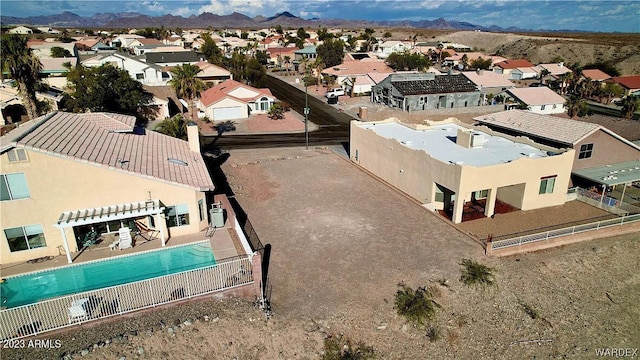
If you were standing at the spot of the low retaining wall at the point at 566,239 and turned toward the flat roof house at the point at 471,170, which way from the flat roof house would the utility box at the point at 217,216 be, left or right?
left

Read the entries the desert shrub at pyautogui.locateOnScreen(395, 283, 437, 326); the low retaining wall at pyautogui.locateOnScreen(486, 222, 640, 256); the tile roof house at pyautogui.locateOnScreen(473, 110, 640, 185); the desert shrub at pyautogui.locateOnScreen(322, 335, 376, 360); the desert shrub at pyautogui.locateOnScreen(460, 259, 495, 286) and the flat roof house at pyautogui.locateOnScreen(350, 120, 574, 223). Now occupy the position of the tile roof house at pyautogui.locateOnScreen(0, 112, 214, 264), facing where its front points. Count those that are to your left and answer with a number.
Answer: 0

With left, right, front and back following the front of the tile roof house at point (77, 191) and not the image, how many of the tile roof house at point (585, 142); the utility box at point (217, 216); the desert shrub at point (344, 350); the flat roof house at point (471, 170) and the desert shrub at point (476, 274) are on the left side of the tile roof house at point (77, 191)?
0

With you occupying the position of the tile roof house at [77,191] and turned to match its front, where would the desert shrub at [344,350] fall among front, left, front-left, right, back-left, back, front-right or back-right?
back-right

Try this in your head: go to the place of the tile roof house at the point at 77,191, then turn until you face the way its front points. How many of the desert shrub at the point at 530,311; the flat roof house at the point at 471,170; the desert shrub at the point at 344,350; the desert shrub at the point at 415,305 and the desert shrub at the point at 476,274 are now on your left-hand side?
0

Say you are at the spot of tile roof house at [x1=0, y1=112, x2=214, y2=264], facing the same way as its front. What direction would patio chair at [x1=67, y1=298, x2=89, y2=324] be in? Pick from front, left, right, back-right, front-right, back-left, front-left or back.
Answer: back

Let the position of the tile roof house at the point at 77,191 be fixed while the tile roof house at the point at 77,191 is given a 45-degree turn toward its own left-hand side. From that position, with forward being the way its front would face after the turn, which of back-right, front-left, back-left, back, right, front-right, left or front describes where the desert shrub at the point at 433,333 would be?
back

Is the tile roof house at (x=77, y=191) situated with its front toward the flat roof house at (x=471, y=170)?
no

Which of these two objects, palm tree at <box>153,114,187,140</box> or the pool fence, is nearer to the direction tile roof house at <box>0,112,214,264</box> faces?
the palm tree

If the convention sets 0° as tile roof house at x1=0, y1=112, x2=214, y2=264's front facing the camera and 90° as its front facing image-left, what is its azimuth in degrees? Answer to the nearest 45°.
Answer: approximately 180°

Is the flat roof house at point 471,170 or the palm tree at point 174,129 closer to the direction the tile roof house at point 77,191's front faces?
the palm tree

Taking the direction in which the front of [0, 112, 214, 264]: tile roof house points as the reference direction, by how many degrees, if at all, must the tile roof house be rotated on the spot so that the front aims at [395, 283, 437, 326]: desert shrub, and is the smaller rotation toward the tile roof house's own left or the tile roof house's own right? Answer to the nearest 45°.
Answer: approximately 135° to the tile roof house's own right

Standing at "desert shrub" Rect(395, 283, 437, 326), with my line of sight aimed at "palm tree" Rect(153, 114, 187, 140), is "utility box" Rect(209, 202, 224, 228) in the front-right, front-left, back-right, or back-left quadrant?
front-left

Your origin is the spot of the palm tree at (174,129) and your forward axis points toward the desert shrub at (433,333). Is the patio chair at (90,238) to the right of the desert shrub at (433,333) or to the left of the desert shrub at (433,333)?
right

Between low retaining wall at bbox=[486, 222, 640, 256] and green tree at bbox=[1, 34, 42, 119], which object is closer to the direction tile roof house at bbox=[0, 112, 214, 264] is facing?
the green tree

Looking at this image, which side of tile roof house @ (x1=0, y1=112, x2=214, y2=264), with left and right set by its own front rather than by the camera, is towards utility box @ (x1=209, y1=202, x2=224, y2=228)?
right

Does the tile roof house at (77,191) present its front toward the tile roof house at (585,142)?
no
